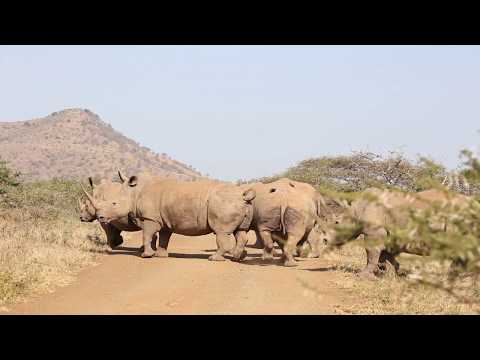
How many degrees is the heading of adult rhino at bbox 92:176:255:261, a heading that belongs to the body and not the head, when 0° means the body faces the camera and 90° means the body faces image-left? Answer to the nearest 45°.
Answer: approximately 90°

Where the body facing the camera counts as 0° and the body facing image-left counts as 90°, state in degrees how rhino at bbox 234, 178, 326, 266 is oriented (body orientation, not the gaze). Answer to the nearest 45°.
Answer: approximately 225°

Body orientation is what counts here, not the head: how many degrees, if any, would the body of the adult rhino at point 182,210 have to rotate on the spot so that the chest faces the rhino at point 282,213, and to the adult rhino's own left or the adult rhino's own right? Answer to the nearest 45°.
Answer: approximately 180°

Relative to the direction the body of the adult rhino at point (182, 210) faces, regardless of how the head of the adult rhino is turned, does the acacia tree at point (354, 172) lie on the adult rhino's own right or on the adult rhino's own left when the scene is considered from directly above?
on the adult rhino's own right

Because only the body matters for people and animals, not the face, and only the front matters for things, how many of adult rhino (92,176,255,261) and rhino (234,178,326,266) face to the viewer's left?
1

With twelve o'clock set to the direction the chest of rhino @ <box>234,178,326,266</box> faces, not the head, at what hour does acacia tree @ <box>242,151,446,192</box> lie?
The acacia tree is roughly at 11 o'clock from the rhino.

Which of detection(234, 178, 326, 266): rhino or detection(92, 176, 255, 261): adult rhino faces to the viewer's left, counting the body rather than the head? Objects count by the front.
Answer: the adult rhino
